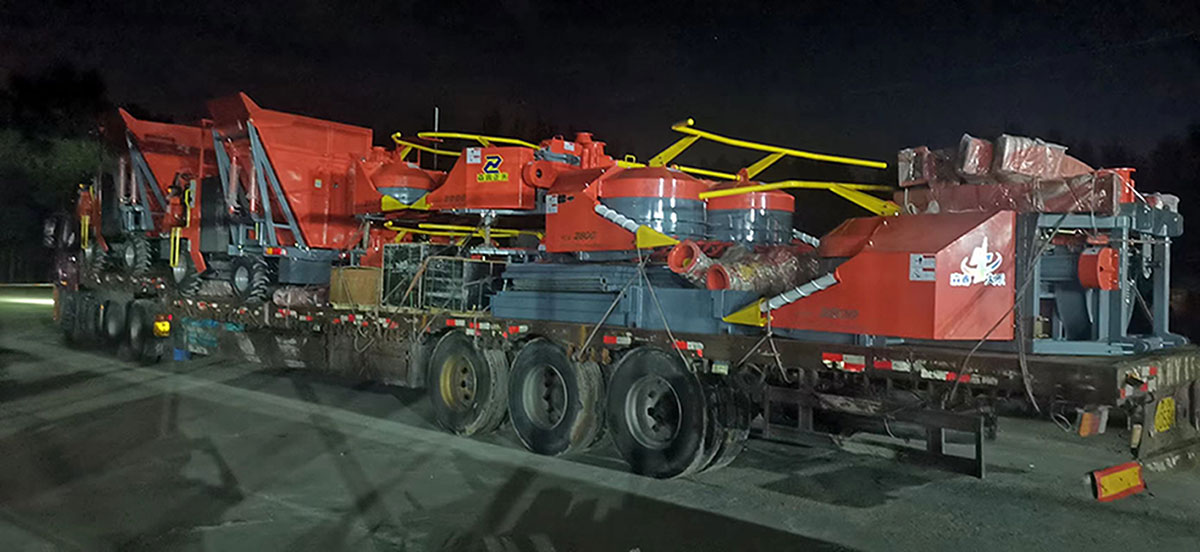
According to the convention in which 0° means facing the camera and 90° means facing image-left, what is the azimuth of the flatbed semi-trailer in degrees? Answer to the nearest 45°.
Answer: approximately 135°
